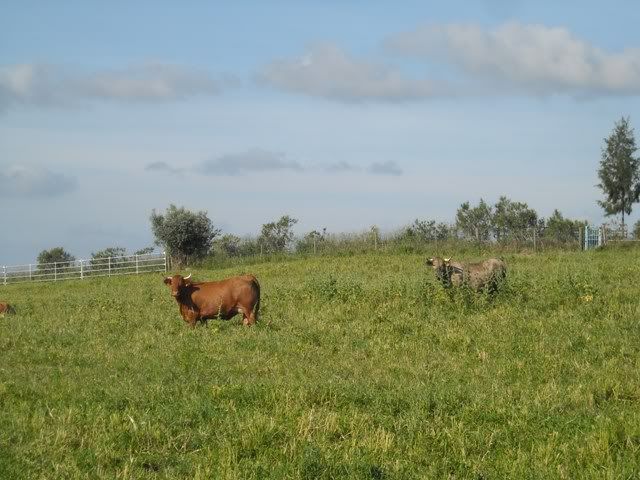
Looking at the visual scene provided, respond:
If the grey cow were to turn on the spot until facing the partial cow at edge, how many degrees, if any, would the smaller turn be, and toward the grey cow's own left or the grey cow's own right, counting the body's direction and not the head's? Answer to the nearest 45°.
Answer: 0° — it already faces it

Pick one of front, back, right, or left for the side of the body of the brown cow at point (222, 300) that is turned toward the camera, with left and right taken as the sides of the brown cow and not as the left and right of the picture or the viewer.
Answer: left

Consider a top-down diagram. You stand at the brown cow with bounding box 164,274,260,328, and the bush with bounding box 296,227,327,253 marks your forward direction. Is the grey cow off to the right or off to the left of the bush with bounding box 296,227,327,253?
right

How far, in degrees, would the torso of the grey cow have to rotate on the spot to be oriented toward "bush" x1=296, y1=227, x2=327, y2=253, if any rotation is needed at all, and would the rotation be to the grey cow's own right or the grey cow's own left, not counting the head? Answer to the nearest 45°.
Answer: approximately 90° to the grey cow's own right

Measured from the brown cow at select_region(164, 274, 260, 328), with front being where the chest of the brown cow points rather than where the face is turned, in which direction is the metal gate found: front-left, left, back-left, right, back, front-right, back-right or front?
back-right

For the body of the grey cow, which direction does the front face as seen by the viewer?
to the viewer's left

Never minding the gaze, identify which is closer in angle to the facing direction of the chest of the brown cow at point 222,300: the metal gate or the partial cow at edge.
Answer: the partial cow at edge

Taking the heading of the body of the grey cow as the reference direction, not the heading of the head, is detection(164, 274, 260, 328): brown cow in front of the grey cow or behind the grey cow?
in front

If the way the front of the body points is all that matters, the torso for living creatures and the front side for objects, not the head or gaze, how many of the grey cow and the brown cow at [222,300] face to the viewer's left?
2

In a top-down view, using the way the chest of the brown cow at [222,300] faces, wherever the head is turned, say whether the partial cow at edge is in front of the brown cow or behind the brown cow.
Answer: in front
